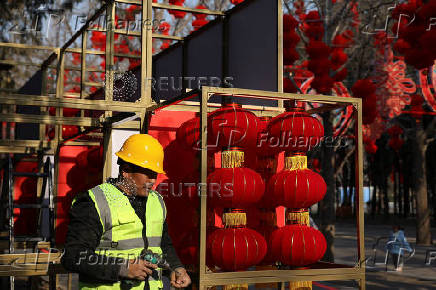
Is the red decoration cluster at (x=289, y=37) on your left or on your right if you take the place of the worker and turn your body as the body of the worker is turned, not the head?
on your left

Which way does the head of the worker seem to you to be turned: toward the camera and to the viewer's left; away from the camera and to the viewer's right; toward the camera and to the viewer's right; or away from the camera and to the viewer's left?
toward the camera and to the viewer's right

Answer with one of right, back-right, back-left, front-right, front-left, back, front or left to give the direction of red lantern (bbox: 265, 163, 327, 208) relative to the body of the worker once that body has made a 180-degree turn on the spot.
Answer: right

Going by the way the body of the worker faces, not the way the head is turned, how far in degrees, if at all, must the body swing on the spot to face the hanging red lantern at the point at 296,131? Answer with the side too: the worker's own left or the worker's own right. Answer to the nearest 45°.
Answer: approximately 90° to the worker's own left

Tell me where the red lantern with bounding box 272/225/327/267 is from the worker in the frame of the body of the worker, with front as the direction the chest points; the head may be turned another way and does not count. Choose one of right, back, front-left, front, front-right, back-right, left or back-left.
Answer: left

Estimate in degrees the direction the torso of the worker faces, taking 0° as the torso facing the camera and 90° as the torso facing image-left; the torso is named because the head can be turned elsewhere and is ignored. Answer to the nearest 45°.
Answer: approximately 315°

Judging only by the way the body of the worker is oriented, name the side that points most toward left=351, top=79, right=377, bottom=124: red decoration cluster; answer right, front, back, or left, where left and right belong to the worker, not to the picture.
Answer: left

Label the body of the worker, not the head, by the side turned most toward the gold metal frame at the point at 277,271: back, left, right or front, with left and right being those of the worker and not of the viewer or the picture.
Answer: left

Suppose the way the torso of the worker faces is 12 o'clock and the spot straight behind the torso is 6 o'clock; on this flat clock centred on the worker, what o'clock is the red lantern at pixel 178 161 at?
The red lantern is roughly at 8 o'clock from the worker.

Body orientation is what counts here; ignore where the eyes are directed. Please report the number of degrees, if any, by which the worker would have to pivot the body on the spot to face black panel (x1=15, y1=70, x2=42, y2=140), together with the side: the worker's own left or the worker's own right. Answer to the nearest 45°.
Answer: approximately 135° to the worker's own left
